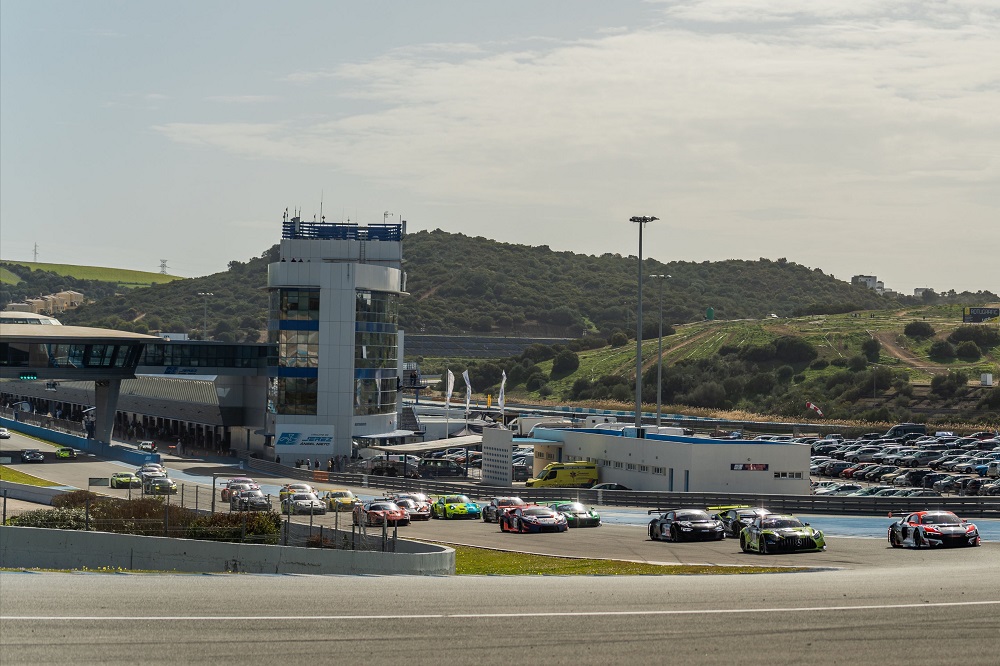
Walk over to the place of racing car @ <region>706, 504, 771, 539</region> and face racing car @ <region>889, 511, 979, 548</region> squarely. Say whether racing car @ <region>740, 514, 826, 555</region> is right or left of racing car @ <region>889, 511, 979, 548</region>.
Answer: right

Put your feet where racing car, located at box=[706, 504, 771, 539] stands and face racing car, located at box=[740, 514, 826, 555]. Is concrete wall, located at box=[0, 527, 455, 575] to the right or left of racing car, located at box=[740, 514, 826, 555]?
right

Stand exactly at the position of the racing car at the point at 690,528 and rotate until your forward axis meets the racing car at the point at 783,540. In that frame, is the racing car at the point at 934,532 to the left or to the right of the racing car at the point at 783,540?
left

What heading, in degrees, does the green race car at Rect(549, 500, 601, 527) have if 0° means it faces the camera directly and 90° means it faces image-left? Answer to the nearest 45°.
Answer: approximately 315°

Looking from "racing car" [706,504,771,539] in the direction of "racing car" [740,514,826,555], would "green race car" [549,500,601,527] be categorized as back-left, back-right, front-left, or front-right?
back-right

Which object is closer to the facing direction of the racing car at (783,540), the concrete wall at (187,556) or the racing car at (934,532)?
the racing car

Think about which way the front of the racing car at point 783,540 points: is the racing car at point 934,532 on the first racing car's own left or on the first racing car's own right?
on the first racing car's own left
